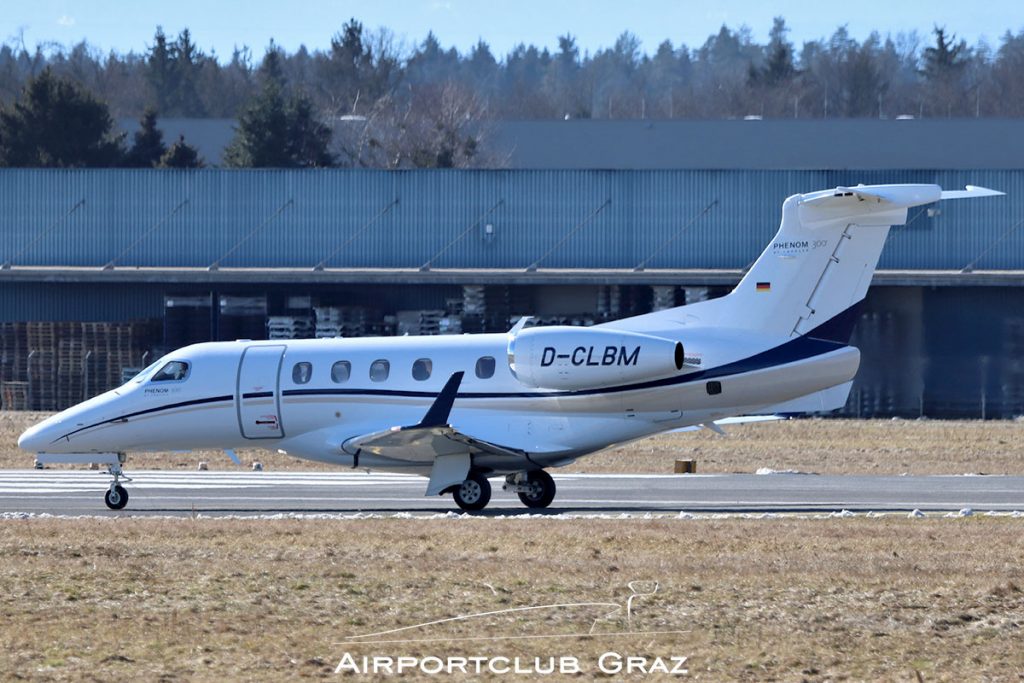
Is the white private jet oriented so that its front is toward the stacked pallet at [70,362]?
no

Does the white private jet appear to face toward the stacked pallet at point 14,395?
no

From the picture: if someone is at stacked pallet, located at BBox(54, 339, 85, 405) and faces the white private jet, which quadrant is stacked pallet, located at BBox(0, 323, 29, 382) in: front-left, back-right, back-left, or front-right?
back-right

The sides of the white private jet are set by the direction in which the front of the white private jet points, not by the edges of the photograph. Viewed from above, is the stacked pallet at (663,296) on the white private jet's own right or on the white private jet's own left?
on the white private jet's own right

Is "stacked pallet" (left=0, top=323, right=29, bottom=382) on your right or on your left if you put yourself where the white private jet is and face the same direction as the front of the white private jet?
on your right

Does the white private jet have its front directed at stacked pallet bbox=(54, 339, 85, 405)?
no

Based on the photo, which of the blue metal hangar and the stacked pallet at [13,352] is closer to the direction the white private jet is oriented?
the stacked pallet

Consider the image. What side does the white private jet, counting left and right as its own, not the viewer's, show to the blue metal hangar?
right

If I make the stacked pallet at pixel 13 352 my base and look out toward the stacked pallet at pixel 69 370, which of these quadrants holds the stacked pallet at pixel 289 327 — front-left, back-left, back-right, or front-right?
front-left

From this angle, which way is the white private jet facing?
to the viewer's left
